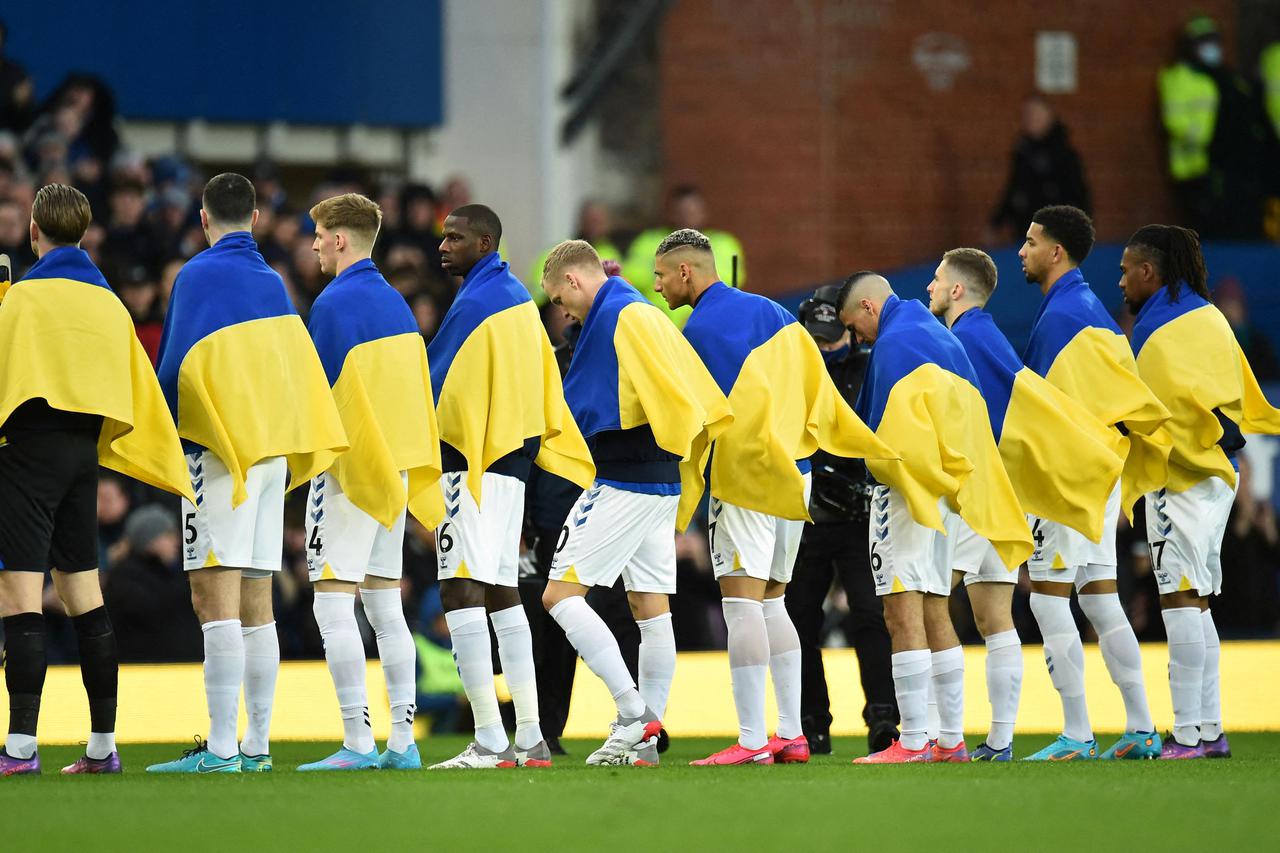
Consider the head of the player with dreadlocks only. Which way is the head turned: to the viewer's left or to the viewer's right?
to the viewer's left

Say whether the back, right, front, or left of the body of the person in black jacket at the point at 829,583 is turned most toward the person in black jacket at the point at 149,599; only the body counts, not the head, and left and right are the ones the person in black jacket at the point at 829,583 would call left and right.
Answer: right

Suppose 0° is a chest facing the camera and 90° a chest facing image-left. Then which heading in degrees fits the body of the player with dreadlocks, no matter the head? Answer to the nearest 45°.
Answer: approximately 90°

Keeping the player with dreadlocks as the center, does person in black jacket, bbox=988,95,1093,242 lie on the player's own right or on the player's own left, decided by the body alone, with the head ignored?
on the player's own right
